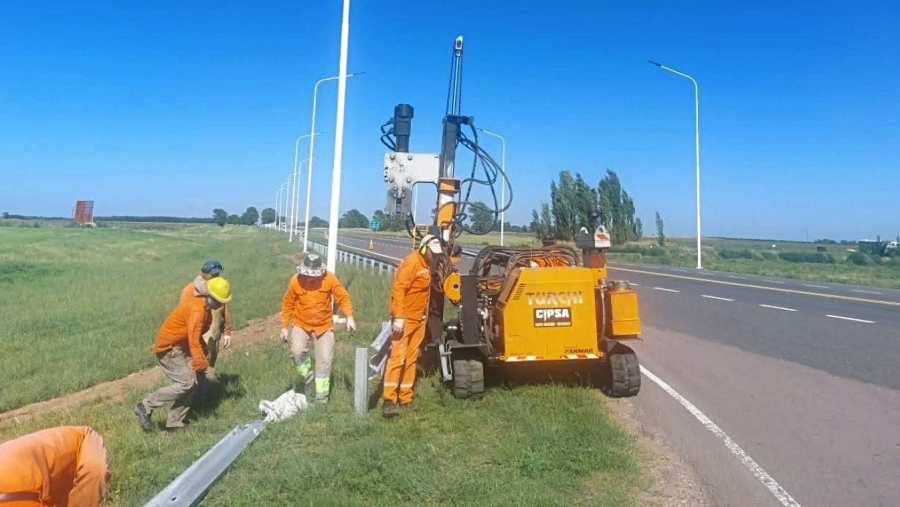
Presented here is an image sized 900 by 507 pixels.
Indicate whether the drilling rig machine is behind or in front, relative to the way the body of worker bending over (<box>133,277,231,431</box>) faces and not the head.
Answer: in front

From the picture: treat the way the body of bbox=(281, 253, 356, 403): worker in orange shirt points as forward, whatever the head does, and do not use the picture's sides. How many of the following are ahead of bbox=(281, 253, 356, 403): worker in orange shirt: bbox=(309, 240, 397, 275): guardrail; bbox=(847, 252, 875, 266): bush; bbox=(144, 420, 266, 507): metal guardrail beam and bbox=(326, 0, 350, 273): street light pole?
1

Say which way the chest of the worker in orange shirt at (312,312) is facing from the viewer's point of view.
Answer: toward the camera

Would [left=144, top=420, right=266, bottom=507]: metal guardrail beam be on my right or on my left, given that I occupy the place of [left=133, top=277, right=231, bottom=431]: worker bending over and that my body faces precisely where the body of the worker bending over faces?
on my right

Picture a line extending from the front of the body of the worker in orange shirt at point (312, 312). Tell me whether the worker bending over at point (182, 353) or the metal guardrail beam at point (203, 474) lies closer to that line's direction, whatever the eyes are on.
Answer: the metal guardrail beam

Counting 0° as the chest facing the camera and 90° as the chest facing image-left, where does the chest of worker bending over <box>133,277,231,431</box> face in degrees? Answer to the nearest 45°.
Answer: approximately 270°

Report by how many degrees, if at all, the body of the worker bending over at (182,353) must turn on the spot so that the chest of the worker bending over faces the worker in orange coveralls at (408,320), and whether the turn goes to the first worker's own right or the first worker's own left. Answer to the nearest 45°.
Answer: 0° — they already face them

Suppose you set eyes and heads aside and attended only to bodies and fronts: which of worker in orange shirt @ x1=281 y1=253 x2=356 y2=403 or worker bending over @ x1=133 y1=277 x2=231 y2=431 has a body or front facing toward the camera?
the worker in orange shirt

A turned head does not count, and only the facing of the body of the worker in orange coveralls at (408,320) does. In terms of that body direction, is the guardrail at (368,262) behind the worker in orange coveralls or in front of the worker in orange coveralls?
behind

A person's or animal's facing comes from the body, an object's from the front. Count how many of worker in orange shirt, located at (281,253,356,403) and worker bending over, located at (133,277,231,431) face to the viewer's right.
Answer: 1

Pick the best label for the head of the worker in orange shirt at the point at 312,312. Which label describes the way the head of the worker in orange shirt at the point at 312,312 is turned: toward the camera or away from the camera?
toward the camera

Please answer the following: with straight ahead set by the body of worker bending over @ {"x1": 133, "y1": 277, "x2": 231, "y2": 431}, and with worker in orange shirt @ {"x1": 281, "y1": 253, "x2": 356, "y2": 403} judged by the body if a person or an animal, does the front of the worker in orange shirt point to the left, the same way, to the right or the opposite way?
to the right

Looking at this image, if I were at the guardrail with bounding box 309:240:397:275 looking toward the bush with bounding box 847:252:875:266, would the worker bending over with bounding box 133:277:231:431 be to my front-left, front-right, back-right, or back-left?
back-right
